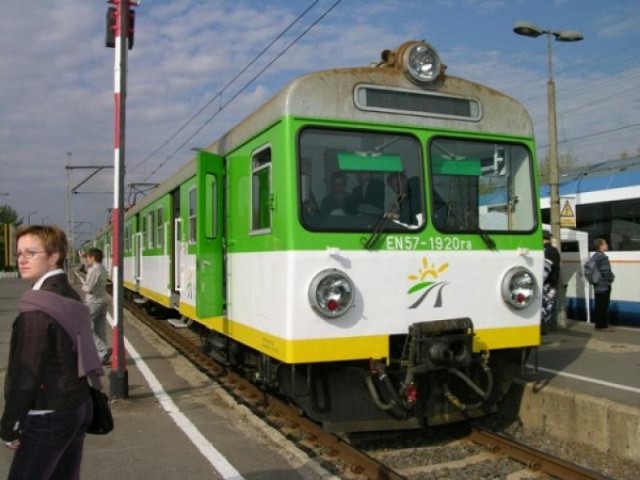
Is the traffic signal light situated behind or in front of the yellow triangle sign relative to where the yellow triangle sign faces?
in front

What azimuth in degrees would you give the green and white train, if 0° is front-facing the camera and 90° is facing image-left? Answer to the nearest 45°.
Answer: approximately 315°

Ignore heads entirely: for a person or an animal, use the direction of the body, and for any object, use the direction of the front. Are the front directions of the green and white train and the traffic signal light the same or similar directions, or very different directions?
very different directions

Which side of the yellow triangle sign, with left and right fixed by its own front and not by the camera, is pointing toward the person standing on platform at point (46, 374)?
front
